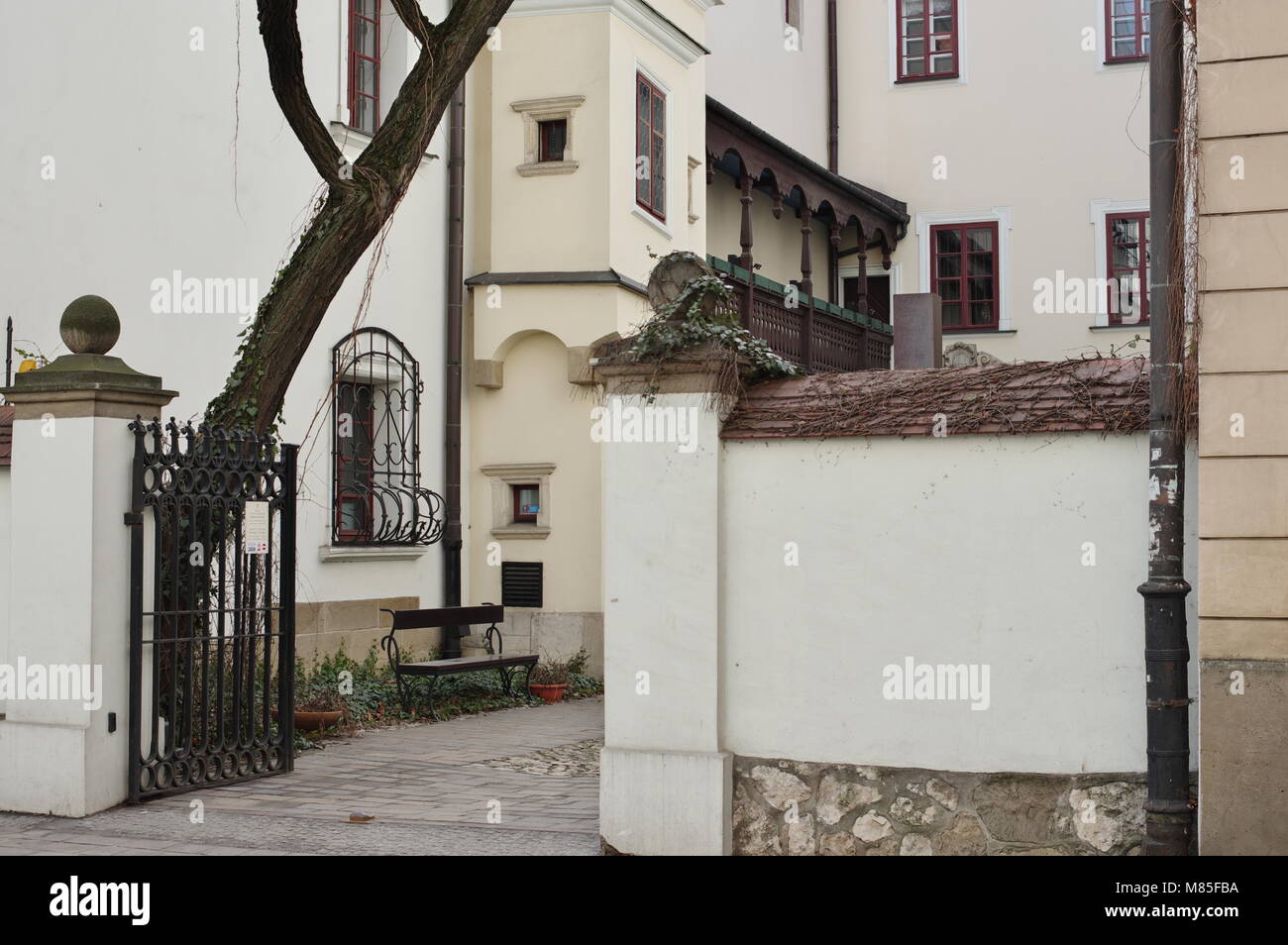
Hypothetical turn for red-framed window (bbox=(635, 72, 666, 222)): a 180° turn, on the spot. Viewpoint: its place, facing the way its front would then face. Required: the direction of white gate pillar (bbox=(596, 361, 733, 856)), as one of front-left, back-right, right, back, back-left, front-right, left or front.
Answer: back-left

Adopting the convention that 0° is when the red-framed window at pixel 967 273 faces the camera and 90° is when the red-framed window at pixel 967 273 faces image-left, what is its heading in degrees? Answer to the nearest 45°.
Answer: approximately 0°

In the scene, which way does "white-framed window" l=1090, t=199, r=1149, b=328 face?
toward the camera

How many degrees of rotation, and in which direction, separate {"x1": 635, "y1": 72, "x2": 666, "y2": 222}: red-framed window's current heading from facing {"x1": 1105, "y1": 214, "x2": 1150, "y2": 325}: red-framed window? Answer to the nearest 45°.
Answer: approximately 90° to its left

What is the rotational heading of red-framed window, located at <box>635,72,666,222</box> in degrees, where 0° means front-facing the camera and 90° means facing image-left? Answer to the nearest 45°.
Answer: approximately 315°

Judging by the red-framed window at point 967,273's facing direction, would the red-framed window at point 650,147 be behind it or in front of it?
in front

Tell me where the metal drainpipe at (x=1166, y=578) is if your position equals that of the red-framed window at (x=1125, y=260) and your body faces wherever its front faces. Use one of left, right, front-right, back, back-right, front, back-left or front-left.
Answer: front

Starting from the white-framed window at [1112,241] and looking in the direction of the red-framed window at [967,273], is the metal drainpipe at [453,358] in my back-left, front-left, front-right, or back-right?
front-left

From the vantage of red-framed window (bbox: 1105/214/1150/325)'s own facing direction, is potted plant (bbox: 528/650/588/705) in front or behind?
in front

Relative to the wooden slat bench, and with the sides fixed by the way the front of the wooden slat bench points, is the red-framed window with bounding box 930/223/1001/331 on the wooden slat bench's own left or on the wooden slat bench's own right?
on the wooden slat bench's own left

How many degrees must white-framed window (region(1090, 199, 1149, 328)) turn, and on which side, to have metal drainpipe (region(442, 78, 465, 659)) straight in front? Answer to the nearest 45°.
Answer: approximately 45° to its right

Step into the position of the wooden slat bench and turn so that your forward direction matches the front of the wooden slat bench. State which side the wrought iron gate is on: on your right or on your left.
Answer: on your right
